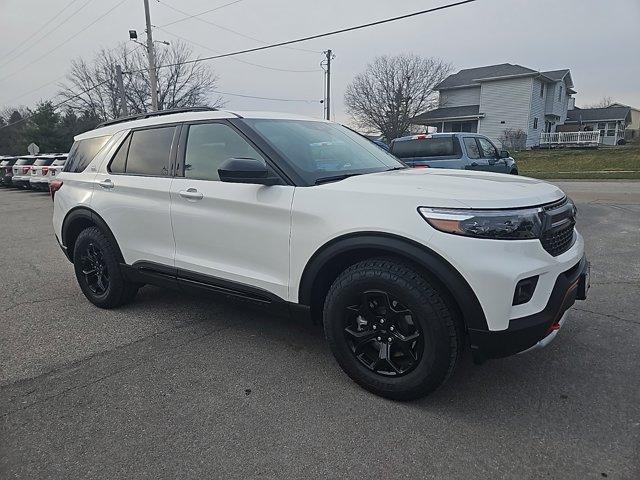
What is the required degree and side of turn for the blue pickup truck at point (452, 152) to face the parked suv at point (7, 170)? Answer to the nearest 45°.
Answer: approximately 135° to its left

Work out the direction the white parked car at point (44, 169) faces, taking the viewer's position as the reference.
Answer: facing away from the viewer and to the right of the viewer

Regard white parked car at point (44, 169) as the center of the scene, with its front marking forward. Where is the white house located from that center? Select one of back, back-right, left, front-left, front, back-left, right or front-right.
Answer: front-right

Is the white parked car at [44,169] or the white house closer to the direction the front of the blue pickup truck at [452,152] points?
the white house

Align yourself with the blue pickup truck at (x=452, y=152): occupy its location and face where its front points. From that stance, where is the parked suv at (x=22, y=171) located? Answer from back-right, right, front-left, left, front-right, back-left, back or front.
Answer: back-left

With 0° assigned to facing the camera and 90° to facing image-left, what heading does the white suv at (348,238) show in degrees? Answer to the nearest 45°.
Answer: approximately 315°

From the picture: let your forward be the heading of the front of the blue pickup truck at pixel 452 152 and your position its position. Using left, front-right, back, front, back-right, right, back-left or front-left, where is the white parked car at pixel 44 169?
back-left

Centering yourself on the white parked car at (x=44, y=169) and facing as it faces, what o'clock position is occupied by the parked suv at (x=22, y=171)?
The parked suv is roughly at 10 o'clock from the white parked car.

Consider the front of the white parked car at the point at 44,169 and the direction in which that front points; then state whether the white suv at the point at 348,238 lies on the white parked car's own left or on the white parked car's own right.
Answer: on the white parked car's own right

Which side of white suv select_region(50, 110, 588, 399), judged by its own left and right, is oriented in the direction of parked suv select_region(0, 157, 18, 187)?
back

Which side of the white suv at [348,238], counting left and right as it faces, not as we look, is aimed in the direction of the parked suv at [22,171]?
back
